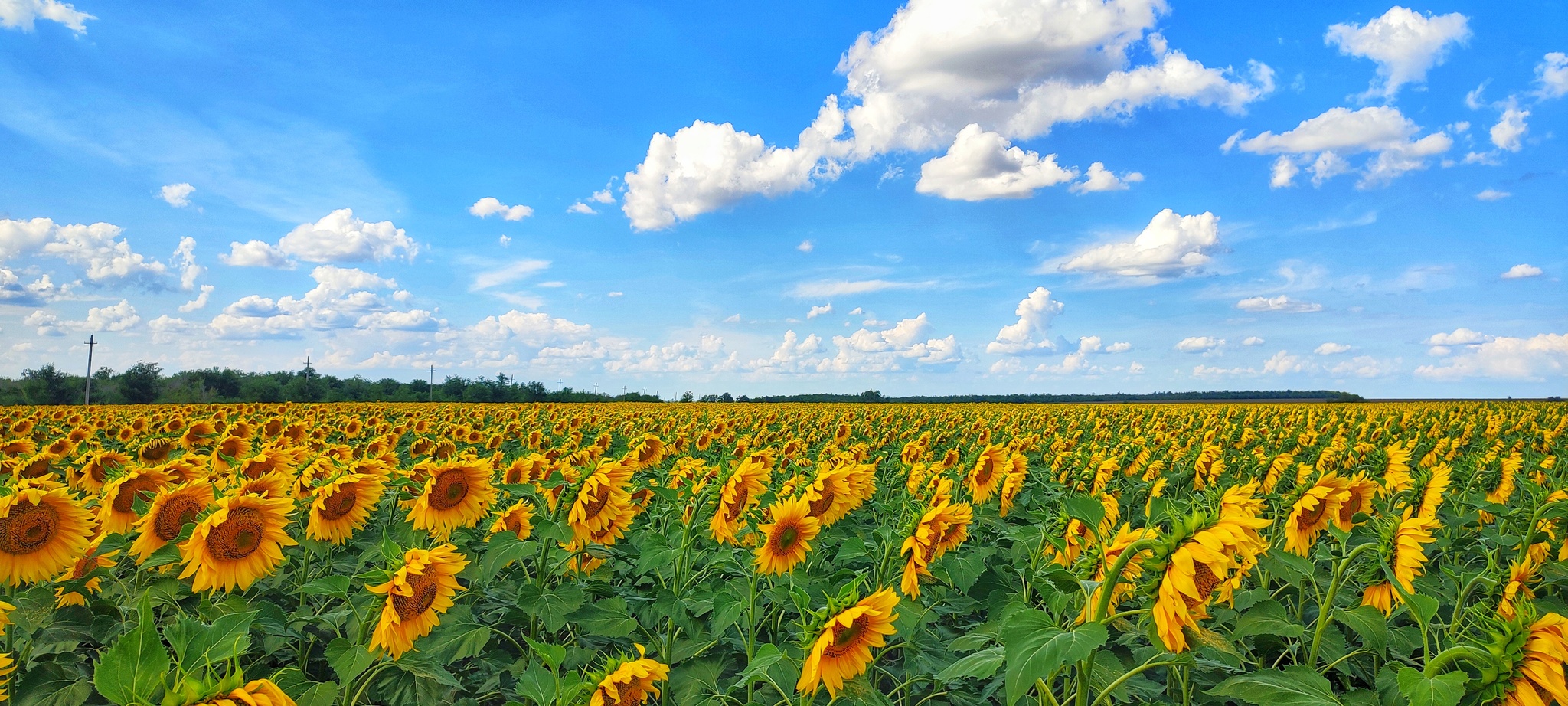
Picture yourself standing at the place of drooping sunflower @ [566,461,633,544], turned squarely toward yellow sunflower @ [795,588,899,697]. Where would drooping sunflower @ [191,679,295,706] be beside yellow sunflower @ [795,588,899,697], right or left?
right

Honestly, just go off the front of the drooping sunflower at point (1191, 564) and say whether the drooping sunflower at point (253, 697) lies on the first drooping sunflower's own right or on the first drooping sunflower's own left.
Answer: on the first drooping sunflower's own right

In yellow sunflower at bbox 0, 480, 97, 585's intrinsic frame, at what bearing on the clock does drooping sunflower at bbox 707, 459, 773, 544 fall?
The drooping sunflower is roughly at 10 o'clock from the yellow sunflower.

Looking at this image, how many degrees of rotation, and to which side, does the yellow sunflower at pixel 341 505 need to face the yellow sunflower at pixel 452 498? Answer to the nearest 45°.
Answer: approximately 45° to its left

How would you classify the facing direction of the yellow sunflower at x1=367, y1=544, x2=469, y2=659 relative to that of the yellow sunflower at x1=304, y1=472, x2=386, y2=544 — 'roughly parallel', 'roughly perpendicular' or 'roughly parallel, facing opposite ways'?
roughly parallel

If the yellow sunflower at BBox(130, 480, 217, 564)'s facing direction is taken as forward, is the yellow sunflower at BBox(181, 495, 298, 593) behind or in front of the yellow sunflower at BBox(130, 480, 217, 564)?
in front

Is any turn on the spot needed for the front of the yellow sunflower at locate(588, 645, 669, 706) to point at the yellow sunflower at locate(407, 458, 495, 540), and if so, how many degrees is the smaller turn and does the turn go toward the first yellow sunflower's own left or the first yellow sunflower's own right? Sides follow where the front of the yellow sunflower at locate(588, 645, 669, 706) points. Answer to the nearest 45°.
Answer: approximately 180°

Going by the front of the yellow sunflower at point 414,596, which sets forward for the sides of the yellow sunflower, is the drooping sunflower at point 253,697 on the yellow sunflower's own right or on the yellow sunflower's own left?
on the yellow sunflower's own right

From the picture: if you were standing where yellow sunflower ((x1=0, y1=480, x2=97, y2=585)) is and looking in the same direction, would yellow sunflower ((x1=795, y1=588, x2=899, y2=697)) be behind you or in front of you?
in front

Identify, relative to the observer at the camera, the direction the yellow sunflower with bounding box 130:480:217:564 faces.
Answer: facing the viewer and to the right of the viewer

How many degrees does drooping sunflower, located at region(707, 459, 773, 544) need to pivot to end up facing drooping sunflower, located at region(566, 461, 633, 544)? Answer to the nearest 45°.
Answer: approximately 135° to its right

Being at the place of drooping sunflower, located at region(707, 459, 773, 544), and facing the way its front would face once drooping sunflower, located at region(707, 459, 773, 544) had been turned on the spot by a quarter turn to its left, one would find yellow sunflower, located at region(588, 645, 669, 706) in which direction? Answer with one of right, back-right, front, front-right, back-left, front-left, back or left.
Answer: back-right

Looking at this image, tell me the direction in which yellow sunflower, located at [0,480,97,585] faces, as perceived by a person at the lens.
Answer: facing the viewer
